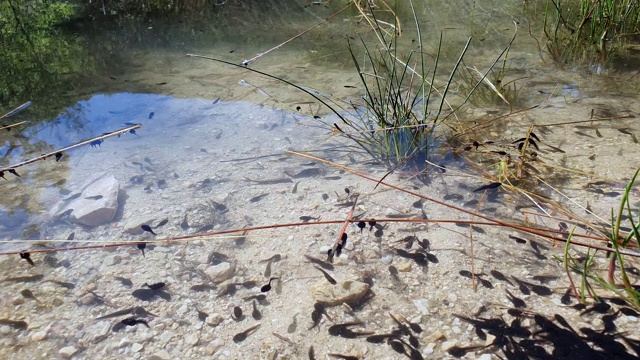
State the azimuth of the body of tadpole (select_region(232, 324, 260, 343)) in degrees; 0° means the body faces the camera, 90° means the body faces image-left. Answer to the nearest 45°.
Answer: approximately 45°

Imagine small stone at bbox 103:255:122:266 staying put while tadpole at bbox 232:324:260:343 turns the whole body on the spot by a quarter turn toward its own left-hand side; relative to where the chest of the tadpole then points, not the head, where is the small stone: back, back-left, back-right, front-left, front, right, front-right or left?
back

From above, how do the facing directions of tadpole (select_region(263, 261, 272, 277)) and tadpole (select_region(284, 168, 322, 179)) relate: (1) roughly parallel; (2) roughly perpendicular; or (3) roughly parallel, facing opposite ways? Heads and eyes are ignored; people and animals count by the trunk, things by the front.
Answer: roughly perpendicular

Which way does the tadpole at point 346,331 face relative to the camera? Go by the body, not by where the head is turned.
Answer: to the viewer's left

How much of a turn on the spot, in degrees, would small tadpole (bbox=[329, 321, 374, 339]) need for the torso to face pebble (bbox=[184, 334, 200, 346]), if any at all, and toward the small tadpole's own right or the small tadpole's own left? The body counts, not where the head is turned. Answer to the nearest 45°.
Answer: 0° — it already faces it

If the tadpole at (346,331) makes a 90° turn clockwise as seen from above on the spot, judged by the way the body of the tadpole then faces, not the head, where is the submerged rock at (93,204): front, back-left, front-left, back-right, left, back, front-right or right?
front-left

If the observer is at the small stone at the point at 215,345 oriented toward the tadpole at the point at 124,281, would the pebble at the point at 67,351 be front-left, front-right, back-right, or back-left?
front-left
